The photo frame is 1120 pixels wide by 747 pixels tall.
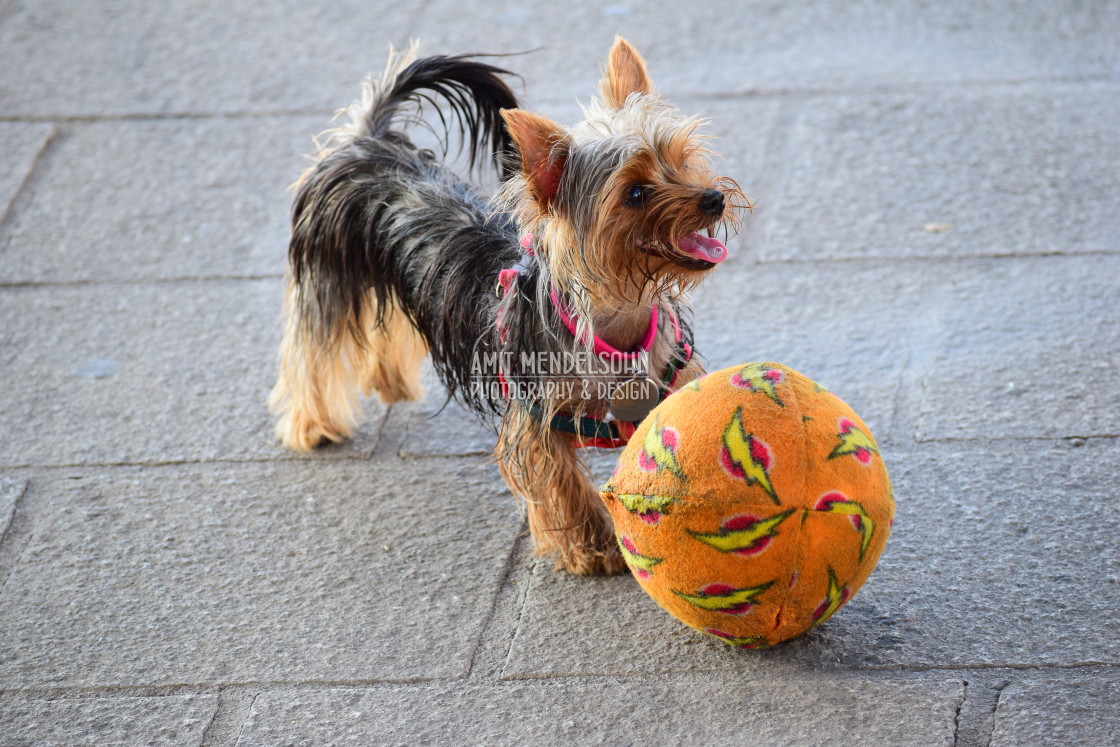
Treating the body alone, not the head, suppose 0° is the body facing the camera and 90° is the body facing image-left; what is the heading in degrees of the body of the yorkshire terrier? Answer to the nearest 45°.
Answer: approximately 315°

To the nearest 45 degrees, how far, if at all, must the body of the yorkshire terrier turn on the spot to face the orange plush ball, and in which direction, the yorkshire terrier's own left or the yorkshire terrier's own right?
0° — it already faces it
